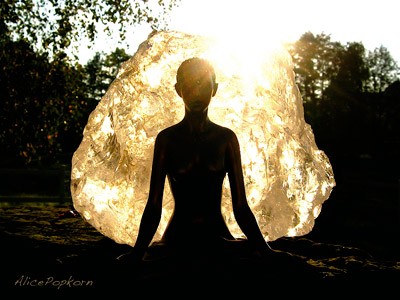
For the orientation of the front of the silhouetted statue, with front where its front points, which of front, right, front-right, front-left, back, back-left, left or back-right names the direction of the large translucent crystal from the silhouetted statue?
back

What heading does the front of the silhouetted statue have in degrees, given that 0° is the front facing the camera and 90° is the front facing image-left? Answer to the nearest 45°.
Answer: approximately 0°
